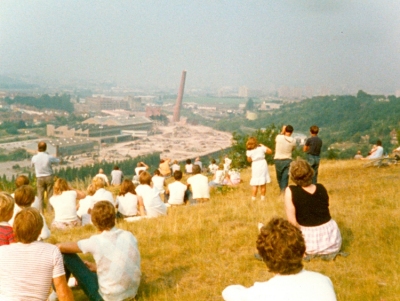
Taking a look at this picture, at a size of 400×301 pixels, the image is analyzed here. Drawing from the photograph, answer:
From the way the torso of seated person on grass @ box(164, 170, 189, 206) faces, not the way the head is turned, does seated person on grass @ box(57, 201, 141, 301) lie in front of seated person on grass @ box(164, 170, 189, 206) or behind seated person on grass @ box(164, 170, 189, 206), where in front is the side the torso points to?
behind

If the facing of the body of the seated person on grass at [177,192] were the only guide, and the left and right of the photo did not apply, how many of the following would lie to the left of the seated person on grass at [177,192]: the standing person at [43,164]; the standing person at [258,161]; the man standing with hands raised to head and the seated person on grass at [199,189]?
1

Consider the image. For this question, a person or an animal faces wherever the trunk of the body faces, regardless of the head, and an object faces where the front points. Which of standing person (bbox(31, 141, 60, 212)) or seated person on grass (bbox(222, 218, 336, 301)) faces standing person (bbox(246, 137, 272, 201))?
the seated person on grass

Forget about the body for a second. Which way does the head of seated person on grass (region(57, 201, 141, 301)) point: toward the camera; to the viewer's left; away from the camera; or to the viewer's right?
away from the camera

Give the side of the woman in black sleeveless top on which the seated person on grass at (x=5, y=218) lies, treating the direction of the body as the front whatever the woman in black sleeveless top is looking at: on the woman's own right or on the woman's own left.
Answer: on the woman's own left

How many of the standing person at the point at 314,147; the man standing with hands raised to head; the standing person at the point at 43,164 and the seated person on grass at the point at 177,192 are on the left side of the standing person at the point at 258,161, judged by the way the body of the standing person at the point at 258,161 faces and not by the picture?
2

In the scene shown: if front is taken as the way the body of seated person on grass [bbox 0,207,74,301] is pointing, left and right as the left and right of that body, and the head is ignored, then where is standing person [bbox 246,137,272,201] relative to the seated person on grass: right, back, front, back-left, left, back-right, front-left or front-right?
front-right

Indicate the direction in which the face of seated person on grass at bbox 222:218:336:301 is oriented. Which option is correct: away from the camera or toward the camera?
away from the camera

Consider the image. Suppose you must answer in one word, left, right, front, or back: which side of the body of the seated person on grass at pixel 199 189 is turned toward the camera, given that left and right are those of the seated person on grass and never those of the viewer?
back

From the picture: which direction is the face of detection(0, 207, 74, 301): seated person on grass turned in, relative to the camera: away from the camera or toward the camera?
away from the camera

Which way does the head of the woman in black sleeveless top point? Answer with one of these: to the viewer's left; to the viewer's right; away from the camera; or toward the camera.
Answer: away from the camera

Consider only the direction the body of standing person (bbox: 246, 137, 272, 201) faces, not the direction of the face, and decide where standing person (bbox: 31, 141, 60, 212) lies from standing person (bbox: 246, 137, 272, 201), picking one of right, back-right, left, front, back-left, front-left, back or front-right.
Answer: left

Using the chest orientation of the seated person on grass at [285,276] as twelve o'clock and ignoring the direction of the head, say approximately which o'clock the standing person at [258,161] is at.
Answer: The standing person is roughly at 12 o'clock from the seated person on grass.

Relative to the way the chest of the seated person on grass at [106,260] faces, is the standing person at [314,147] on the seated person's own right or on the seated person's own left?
on the seated person's own right

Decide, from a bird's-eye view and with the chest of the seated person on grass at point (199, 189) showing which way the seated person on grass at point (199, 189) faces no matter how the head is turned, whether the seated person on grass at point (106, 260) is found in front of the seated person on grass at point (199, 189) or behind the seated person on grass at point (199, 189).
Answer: behind
